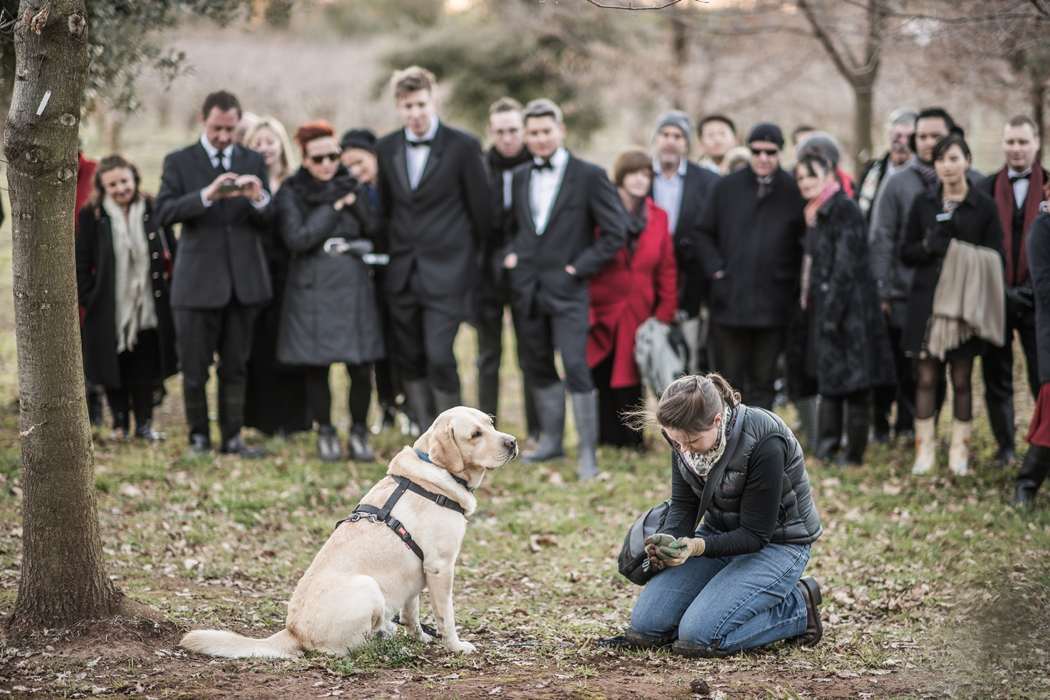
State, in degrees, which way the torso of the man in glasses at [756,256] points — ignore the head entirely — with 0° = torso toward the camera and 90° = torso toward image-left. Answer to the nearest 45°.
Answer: approximately 0°

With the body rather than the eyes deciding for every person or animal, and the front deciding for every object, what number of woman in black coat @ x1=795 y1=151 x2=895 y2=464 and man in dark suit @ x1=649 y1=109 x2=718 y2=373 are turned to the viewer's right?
0

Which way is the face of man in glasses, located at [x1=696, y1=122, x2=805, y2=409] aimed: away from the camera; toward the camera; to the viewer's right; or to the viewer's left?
toward the camera

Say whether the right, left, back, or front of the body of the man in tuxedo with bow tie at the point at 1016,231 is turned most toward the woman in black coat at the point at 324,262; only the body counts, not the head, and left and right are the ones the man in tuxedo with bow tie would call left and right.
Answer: right

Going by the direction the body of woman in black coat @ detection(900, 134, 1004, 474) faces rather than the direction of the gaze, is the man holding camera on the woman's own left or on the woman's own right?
on the woman's own right

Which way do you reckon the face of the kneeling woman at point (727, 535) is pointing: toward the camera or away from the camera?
toward the camera

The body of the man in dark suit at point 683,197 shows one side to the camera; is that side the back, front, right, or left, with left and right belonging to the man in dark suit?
front

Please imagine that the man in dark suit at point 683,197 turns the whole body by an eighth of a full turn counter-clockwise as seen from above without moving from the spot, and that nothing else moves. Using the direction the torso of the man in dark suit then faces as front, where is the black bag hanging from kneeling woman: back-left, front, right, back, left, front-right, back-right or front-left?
front-right

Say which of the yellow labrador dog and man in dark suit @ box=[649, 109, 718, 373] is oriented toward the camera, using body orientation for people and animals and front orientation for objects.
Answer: the man in dark suit

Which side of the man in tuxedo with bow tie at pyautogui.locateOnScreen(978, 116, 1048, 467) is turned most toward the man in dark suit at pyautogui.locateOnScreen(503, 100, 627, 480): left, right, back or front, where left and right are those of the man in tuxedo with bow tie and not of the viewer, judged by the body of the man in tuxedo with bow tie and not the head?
right

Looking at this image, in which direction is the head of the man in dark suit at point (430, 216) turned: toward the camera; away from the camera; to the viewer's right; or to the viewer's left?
toward the camera

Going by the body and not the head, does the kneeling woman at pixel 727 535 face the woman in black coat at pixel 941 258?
no

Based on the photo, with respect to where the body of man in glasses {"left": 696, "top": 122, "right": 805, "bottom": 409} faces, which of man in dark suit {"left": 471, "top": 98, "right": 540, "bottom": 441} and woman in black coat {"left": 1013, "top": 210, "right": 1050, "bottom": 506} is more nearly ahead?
the woman in black coat

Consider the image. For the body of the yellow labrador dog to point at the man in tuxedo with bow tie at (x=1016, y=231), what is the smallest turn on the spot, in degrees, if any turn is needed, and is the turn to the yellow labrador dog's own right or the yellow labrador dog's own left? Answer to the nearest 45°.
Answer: approximately 45° to the yellow labrador dog's own left

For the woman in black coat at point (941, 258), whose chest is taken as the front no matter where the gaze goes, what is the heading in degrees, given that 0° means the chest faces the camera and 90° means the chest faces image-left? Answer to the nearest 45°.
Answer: approximately 0°

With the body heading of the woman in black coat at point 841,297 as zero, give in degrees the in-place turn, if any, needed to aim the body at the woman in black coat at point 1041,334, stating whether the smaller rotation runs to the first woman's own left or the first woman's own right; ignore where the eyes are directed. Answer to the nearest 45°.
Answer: approximately 90° to the first woman's own left

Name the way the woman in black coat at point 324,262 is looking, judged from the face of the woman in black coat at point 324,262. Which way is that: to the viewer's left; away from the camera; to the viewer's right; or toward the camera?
toward the camera

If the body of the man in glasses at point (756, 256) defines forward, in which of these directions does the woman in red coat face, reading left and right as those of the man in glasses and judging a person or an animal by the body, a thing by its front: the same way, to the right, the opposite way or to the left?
the same way

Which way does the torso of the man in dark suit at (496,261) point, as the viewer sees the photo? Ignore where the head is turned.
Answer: toward the camera

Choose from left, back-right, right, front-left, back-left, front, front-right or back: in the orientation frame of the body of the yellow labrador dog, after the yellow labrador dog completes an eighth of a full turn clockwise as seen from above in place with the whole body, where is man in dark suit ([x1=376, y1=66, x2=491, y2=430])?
back-left

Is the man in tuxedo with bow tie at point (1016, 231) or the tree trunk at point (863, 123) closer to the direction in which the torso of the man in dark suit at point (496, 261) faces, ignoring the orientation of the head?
the man in tuxedo with bow tie

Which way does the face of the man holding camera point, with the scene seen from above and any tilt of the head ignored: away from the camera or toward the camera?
toward the camera
